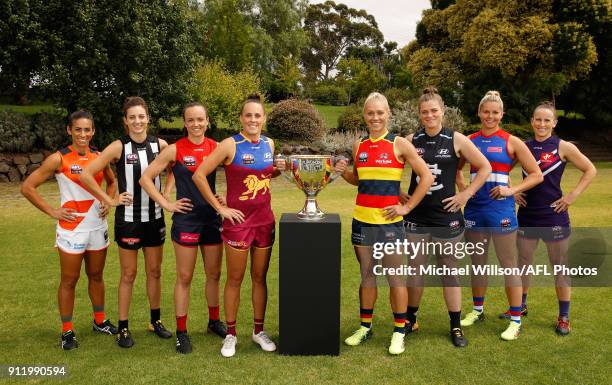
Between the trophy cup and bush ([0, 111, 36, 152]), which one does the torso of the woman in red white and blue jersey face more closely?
the trophy cup

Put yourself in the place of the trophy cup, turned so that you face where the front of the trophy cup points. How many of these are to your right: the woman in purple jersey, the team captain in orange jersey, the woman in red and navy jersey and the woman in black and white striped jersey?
3

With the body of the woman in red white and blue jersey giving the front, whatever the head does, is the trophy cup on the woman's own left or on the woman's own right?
on the woman's own right

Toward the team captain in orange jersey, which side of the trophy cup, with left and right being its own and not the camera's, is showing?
right

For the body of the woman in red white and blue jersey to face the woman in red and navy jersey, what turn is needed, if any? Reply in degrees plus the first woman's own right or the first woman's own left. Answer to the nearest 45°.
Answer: approximately 45° to the first woman's own right

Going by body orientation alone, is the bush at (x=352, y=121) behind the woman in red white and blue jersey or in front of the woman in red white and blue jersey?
behind

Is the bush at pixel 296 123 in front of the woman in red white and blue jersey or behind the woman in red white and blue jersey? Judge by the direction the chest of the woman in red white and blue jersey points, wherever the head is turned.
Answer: behind

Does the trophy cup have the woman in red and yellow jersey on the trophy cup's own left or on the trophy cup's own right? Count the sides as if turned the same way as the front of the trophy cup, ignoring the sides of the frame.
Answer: on the trophy cup's own left

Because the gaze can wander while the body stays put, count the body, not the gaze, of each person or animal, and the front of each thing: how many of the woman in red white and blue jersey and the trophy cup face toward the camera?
2

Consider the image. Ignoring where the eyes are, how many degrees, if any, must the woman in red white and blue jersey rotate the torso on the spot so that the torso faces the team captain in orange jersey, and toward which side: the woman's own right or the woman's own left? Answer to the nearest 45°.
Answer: approximately 45° to the woman's own right

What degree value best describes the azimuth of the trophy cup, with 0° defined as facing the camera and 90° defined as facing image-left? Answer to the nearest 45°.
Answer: approximately 0°

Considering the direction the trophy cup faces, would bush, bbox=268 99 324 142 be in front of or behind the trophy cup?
behind

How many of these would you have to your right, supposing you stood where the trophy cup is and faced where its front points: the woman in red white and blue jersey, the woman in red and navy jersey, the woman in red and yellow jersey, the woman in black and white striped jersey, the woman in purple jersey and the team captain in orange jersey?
3
